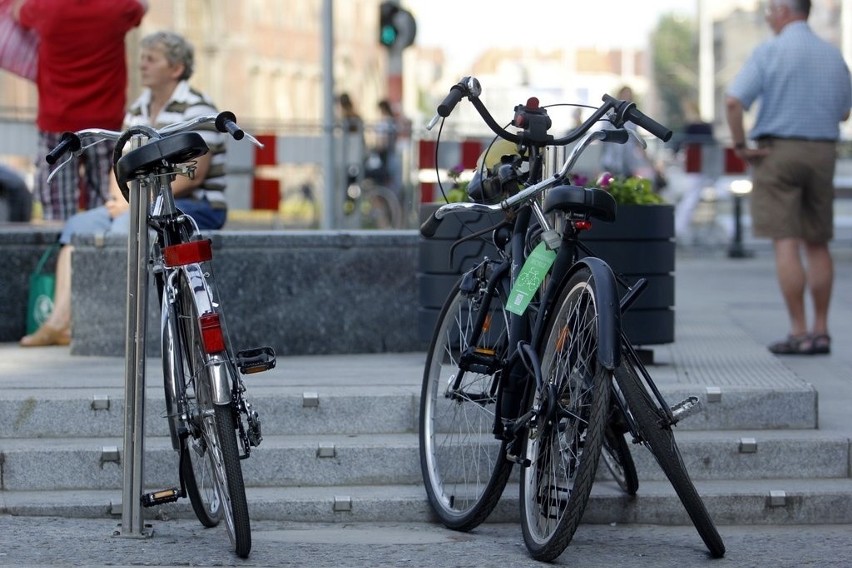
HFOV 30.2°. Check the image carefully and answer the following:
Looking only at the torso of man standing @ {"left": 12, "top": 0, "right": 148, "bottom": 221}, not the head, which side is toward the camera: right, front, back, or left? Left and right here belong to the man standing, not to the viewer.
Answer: back

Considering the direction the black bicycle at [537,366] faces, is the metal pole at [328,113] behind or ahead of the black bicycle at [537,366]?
ahead

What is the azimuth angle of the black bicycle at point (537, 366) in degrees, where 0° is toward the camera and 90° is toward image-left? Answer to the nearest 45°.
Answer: approximately 135°

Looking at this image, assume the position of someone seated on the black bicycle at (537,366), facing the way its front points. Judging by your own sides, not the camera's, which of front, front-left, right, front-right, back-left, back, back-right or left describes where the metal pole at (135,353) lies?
front-left
